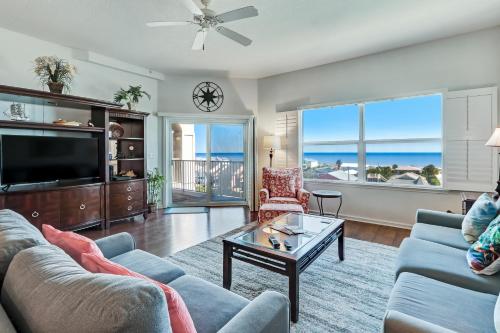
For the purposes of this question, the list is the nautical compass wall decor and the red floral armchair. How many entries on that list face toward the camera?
2

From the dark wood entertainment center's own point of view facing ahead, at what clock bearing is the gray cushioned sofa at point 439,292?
The gray cushioned sofa is roughly at 1 o'clock from the dark wood entertainment center.

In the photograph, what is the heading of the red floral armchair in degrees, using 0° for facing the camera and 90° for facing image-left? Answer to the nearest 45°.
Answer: approximately 0°

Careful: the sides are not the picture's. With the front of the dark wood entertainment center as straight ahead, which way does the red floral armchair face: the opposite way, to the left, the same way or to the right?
to the right

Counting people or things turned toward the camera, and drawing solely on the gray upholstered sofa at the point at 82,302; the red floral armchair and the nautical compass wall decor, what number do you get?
2

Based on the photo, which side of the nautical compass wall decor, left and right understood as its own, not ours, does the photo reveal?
front

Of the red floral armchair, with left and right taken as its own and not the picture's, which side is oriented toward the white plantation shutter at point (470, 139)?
left

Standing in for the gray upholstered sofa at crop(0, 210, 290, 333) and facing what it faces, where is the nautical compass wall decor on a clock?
The nautical compass wall decor is roughly at 11 o'clock from the gray upholstered sofa.

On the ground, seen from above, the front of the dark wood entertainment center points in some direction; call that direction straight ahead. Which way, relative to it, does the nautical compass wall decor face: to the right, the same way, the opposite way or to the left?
to the right

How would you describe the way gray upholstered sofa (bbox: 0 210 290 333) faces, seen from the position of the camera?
facing away from the viewer and to the right of the viewer

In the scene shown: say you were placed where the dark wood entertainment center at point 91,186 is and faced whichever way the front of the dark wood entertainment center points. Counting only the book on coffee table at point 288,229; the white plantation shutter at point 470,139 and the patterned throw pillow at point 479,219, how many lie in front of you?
3

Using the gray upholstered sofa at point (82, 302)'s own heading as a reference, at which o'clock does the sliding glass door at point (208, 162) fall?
The sliding glass door is roughly at 11 o'clock from the gray upholstered sofa.

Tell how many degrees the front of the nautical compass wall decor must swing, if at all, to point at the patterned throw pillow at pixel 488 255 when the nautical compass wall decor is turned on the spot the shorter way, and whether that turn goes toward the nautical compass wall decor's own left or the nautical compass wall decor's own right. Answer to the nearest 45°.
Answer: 0° — it already faces it
